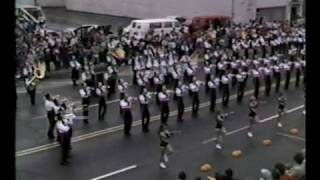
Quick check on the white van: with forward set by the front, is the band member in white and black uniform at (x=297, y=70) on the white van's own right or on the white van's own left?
on the white van's own left

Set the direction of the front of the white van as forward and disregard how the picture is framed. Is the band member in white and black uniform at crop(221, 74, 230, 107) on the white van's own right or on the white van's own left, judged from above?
on the white van's own left

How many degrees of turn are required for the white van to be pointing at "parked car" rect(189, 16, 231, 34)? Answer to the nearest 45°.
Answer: approximately 180°

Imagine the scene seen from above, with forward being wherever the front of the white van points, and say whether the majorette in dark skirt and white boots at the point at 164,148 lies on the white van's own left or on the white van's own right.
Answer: on the white van's own left

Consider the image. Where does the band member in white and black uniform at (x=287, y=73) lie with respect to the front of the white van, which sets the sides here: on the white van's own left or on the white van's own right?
on the white van's own left

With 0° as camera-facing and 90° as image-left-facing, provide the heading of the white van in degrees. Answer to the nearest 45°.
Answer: approximately 45°

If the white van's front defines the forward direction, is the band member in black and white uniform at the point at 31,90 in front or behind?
in front

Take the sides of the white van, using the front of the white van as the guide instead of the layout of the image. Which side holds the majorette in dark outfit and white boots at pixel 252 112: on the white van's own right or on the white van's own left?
on the white van's own left

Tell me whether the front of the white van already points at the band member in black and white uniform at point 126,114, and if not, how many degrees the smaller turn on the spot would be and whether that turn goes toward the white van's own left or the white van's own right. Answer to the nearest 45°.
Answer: approximately 45° to the white van's own left
